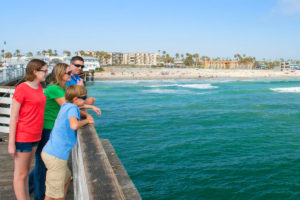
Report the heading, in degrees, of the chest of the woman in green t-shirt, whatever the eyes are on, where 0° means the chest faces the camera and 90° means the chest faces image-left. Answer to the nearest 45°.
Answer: approximately 270°

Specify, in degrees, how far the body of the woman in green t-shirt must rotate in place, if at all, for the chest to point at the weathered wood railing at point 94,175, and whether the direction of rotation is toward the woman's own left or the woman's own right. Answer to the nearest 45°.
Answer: approximately 90° to the woman's own right
